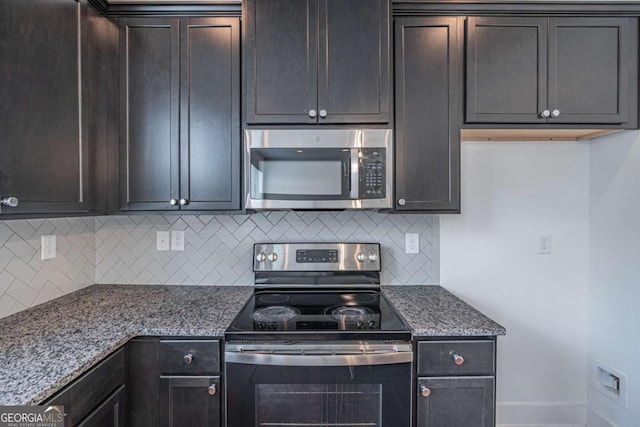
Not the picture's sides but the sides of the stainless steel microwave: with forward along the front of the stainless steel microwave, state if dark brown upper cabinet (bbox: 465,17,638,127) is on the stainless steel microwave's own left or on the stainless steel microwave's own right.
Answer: on the stainless steel microwave's own left

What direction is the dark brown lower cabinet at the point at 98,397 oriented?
to the viewer's right

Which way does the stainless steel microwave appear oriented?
toward the camera

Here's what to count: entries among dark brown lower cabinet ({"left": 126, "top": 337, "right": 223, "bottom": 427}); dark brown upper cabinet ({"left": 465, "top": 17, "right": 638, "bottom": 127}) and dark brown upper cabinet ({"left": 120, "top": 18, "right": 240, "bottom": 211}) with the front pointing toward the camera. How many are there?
3

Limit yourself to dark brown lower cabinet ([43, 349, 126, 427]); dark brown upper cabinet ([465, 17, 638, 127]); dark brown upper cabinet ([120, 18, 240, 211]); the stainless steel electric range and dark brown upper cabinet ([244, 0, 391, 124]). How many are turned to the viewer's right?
1

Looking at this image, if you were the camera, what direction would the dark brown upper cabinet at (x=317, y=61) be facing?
facing the viewer

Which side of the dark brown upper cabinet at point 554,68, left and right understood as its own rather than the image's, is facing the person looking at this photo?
front
